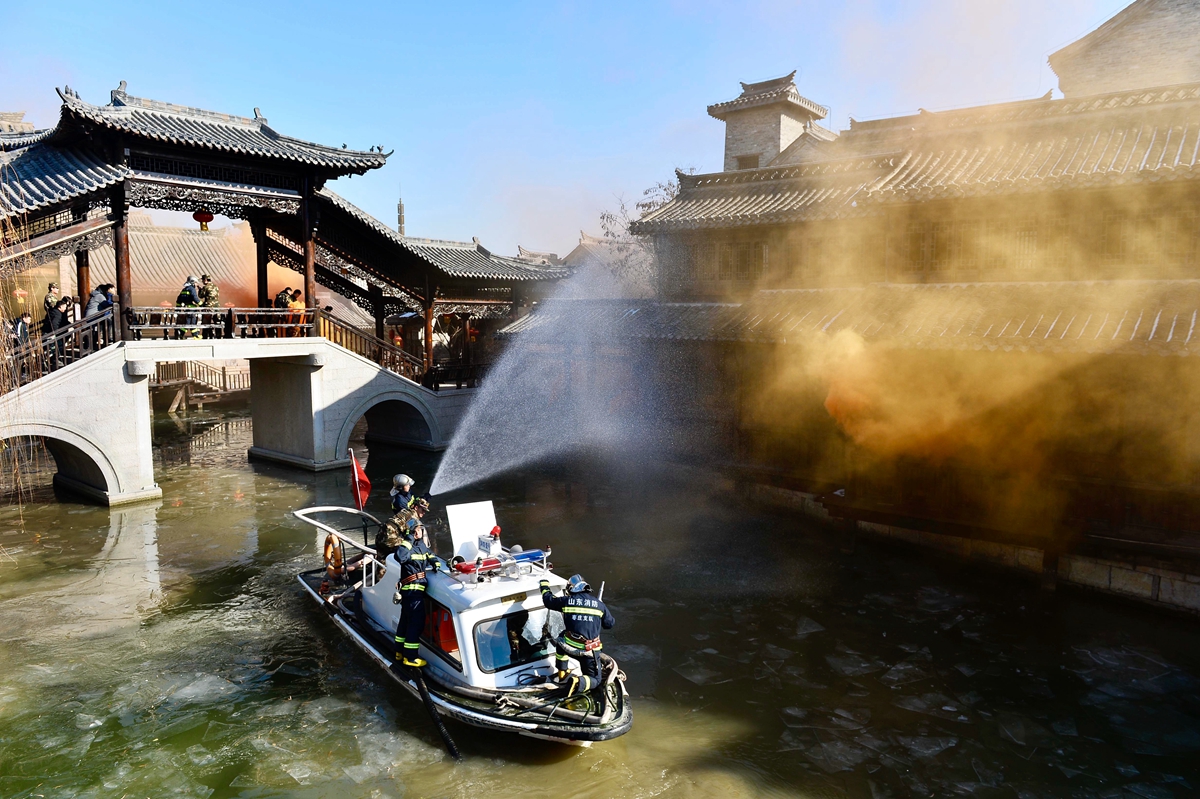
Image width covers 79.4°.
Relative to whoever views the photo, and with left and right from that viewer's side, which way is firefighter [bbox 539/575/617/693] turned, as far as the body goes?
facing away from the viewer

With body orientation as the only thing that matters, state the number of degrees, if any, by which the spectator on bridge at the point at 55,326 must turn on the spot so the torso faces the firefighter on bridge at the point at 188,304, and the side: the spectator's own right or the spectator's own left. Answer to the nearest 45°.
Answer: approximately 45° to the spectator's own left

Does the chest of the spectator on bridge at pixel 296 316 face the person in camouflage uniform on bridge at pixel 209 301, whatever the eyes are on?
no

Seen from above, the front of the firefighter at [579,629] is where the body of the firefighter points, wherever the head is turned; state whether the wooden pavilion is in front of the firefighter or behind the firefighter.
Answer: in front

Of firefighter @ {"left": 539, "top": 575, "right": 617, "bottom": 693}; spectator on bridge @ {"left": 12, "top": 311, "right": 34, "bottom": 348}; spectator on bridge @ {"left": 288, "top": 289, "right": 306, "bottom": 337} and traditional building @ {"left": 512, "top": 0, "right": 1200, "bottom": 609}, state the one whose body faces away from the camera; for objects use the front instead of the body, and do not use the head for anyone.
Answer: the firefighter

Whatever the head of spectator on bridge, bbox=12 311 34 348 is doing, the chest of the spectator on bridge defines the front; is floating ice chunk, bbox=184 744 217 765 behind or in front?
in front

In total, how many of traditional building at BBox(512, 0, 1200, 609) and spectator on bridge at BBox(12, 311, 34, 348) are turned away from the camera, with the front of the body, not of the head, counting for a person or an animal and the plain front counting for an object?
0

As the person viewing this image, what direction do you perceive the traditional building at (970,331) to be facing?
facing the viewer and to the left of the viewer

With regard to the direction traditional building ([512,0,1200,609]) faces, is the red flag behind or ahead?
ahead

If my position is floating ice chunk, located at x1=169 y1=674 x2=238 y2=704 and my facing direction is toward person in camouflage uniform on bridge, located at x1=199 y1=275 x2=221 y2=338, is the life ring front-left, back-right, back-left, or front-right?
front-right

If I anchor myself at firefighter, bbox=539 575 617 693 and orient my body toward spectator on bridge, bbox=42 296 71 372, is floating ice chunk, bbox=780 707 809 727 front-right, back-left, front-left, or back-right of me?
back-right

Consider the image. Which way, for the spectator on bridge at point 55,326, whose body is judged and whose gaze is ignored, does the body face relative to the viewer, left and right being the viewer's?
facing the viewer and to the right of the viewer

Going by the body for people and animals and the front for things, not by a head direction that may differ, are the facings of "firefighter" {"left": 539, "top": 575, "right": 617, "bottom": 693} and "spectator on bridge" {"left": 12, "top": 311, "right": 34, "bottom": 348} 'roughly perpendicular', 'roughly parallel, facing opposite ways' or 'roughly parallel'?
roughly perpendicular

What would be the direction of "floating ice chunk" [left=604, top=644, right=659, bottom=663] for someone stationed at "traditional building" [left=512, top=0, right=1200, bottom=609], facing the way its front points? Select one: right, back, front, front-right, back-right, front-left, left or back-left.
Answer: front

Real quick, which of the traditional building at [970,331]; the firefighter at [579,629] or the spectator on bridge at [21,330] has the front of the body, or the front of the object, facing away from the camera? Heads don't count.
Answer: the firefighter

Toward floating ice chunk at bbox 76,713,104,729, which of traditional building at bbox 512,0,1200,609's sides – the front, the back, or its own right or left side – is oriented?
front

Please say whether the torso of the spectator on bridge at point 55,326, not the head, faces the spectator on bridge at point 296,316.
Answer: no

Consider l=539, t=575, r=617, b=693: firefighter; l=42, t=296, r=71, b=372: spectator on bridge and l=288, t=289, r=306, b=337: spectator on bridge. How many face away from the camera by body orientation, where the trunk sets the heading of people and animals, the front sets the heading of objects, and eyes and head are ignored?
1
